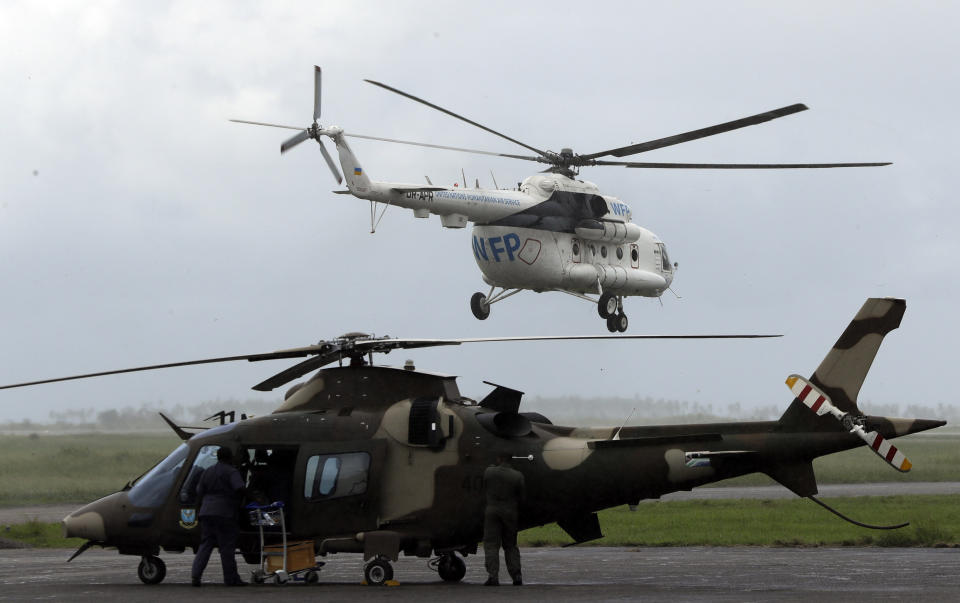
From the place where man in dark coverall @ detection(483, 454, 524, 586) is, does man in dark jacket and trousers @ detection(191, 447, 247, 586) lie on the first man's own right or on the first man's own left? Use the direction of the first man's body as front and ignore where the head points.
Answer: on the first man's own left

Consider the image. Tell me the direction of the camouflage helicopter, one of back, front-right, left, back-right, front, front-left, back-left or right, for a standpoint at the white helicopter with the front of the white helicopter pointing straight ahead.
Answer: back-right

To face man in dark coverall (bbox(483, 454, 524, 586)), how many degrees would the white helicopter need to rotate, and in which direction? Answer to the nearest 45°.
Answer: approximately 135° to its right

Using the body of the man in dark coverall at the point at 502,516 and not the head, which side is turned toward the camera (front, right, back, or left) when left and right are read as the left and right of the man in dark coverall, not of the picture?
back

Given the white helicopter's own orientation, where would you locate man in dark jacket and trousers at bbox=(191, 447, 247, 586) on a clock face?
The man in dark jacket and trousers is roughly at 5 o'clock from the white helicopter.

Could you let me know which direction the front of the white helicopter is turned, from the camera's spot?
facing away from the viewer and to the right of the viewer

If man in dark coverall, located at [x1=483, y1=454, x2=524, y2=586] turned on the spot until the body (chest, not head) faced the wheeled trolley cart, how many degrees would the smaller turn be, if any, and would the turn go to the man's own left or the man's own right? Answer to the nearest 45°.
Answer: approximately 90° to the man's own left

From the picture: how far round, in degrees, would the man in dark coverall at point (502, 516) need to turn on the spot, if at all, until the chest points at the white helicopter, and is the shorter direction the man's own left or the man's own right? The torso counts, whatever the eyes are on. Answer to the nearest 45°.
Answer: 0° — they already face it

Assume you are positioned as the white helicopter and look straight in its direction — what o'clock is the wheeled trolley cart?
The wheeled trolley cart is roughly at 5 o'clock from the white helicopter.
